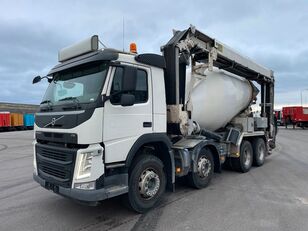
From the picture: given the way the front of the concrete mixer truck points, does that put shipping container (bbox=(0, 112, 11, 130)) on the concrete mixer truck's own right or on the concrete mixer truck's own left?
on the concrete mixer truck's own right

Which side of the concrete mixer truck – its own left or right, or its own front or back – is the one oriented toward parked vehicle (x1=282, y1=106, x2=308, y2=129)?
back

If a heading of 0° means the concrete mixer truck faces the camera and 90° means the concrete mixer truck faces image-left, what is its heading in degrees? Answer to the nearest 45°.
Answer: approximately 45°

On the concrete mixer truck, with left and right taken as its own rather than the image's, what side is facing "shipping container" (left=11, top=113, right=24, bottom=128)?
right

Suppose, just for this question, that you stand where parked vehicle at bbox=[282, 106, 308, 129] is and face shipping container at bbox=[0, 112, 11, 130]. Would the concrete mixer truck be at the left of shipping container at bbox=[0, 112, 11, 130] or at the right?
left
